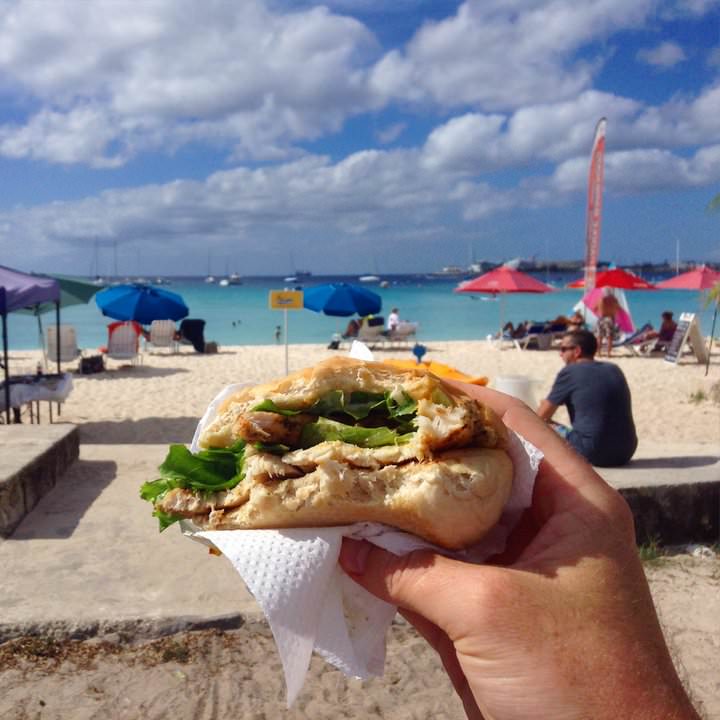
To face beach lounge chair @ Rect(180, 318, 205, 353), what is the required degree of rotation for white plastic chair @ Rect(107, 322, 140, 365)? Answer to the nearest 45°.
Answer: approximately 45° to its right

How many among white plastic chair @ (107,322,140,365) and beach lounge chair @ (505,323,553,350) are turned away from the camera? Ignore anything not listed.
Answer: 1

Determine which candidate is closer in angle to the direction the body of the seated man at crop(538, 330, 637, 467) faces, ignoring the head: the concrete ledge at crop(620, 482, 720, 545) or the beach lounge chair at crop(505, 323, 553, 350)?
the beach lounge chair

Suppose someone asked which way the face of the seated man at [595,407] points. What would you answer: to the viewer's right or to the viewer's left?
to the viewer's left

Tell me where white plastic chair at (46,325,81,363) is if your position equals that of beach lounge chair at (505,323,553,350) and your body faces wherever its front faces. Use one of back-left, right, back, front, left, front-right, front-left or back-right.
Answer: front-left

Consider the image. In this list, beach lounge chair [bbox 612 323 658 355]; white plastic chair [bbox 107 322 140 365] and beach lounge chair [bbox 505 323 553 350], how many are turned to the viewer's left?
2

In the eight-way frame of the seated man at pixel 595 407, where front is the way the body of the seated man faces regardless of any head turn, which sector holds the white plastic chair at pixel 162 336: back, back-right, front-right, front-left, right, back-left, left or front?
front

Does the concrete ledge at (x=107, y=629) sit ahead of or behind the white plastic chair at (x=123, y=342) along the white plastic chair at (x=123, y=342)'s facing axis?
behind

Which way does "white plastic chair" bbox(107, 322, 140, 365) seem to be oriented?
away from the camera
